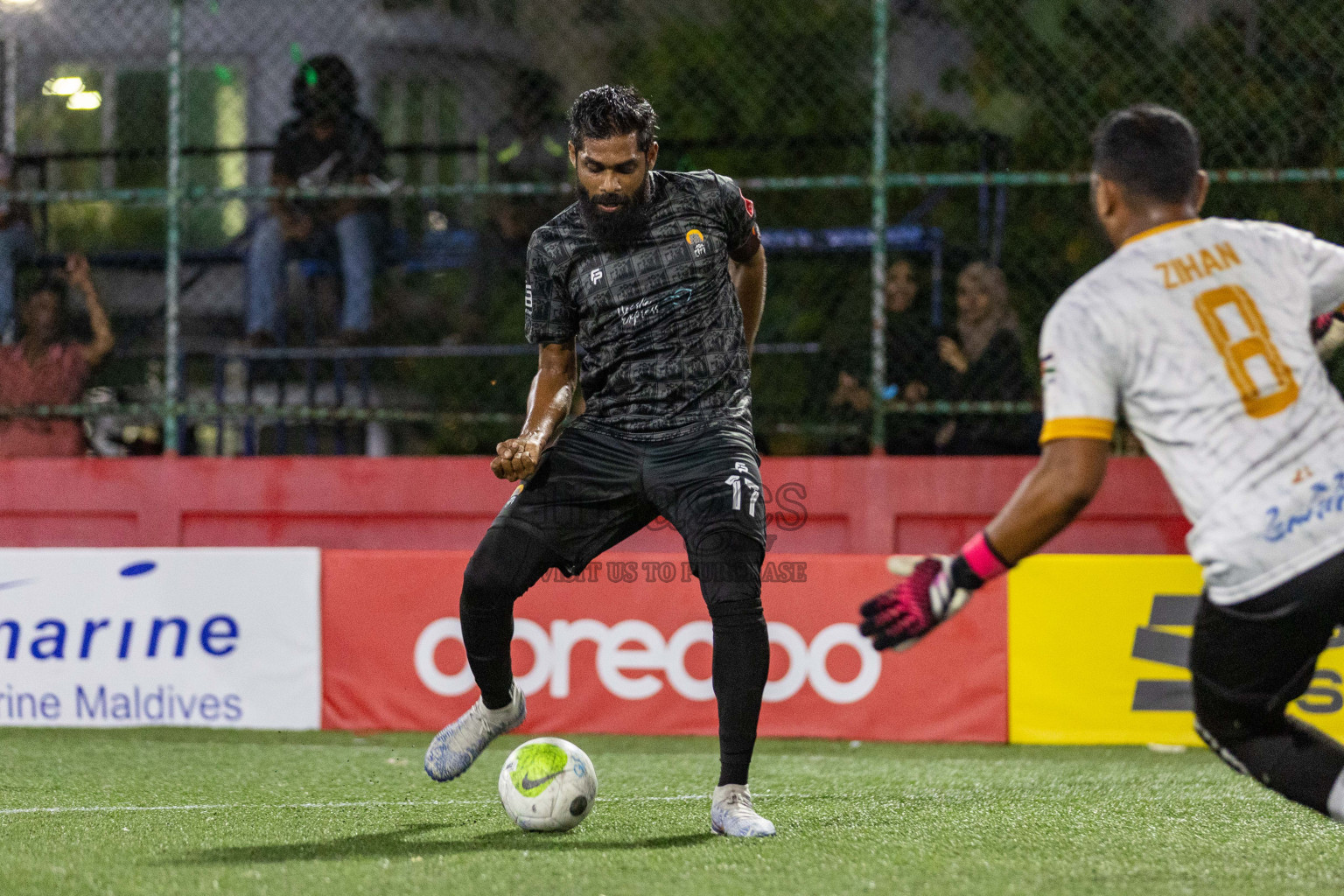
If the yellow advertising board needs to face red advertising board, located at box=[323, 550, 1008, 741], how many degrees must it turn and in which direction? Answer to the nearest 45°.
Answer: approximately 90° to its right

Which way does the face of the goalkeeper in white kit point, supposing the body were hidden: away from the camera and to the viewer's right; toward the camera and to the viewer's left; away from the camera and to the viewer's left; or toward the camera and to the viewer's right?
away from the camera and to the viewer's left

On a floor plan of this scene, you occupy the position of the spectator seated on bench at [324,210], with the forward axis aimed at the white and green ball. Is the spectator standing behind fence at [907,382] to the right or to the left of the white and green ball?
left

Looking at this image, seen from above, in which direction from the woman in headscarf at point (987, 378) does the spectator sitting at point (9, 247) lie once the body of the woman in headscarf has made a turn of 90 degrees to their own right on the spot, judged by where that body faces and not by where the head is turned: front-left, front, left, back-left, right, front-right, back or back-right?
front-left

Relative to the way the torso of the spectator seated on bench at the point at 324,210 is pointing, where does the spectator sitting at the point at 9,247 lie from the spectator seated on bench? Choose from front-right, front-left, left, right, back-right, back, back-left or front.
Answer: right

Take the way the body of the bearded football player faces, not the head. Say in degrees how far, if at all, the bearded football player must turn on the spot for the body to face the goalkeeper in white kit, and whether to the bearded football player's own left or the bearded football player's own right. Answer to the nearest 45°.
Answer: approximately 45° to the bearded football player's own left

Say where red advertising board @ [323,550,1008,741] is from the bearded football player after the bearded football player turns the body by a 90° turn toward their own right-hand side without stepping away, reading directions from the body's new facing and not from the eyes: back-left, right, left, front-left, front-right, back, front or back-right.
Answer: right

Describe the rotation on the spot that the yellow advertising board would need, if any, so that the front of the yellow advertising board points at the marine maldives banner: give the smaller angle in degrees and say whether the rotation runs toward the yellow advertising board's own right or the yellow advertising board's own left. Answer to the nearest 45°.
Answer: approximately 90° to the yellow advertising board's own right

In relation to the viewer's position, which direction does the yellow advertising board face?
facing the viewer

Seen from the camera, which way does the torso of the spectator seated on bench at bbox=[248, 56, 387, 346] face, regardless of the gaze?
toward the camera

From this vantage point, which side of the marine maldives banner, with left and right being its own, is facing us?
front

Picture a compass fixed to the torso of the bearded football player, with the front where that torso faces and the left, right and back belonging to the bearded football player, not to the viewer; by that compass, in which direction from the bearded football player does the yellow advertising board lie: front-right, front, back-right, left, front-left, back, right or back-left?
back-left

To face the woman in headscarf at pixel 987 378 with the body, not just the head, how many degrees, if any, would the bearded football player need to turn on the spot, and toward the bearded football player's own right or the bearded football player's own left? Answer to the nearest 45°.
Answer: approximately 135° to the bearded football player's own left
